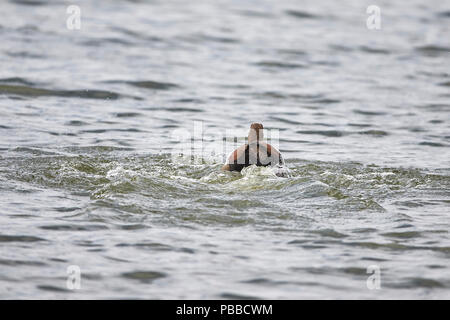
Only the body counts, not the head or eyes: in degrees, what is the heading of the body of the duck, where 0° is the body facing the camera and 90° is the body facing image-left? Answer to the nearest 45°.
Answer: approximately 180°
